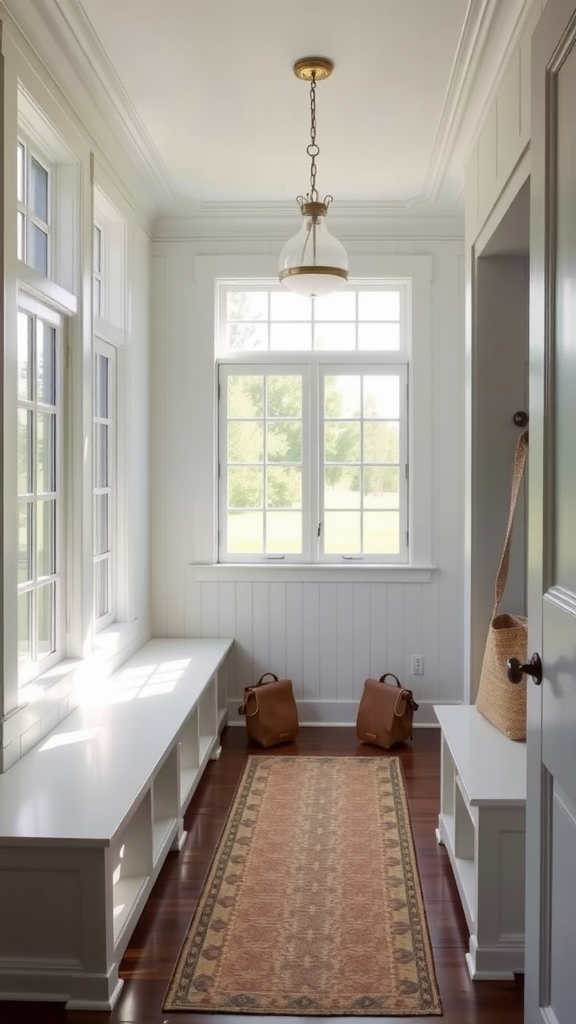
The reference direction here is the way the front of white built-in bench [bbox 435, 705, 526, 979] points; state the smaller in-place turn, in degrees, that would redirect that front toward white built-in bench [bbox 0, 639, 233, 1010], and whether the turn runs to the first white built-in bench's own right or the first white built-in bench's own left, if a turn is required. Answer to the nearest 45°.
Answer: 0° — it already faces it

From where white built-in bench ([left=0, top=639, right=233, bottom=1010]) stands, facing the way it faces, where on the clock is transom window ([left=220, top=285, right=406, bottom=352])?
The transom window is roughly at 10 o'clock from the white built-in bench.

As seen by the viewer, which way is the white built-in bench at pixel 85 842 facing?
to the viewer's right

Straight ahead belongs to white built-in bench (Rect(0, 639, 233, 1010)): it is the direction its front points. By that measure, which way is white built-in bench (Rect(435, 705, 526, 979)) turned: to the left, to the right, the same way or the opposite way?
the opposite way

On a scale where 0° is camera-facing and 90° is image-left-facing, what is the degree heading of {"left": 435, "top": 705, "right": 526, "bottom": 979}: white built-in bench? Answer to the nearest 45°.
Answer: approximately 90°

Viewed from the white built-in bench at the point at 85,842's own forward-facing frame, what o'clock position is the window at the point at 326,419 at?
The window is roughly at 10 o'clock from the white built-in bench.

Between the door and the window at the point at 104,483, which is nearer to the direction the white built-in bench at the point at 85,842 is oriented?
the door

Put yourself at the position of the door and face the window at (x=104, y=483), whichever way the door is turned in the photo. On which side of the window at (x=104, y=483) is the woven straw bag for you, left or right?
right

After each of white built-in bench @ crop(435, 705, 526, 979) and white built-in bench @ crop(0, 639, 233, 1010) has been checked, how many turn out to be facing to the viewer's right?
1

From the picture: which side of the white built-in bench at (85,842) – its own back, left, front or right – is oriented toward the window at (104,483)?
left

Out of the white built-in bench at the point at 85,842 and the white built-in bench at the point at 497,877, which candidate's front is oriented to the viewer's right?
the white built-in bench at the point at 85,842

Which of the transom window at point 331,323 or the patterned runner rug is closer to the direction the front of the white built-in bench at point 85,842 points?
the patterned runner rug
